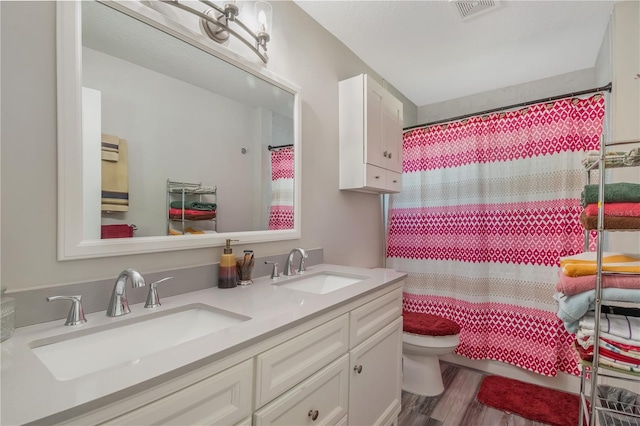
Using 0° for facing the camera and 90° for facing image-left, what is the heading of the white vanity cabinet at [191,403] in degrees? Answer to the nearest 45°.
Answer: approximately 315°

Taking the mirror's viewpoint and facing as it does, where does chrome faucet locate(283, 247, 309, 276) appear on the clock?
The chrome faucet is roughly at 10 o'clock from the mirror.

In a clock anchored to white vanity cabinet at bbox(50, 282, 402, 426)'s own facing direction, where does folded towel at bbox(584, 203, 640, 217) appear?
The folded towel is roughly at 11 o'clock from the white vanity cabinet.

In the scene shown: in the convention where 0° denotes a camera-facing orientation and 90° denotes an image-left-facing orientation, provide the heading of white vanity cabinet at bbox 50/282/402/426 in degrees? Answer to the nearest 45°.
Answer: approximately 315°
